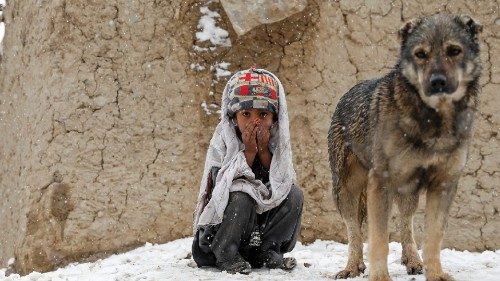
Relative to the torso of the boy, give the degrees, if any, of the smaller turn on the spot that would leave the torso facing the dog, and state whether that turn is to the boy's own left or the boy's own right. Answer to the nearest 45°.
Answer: approximately 45° to the boy's own left

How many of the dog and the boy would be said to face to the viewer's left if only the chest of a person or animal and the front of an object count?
0

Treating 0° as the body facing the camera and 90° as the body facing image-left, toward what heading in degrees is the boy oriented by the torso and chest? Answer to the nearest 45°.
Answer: approximately 0°
